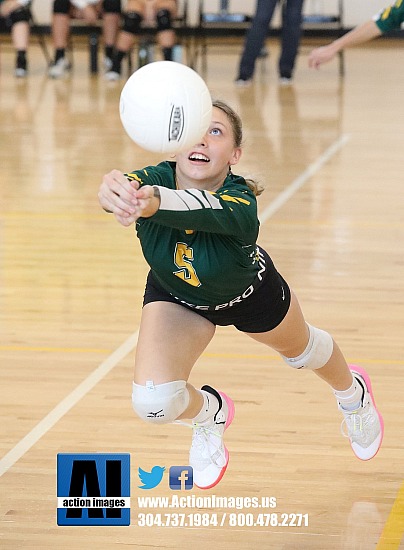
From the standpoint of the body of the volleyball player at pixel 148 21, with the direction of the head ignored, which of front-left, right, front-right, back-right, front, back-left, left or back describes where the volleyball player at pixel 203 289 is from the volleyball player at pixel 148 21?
front

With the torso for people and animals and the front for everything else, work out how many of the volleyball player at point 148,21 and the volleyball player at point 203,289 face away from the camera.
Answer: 0

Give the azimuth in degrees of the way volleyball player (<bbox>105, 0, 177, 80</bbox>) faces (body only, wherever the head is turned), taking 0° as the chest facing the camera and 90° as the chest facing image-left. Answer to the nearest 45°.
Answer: approximately 0°

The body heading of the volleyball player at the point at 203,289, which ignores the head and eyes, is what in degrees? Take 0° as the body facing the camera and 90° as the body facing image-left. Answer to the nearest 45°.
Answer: approximately 45°

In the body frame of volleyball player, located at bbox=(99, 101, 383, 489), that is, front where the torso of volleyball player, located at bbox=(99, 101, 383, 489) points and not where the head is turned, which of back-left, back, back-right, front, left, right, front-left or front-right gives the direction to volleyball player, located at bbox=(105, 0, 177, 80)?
back-right

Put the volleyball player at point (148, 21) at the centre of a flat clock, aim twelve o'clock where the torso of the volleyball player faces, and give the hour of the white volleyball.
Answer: The white volleyball is roughly at 12 o'clock from the volleyball player.
